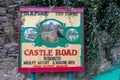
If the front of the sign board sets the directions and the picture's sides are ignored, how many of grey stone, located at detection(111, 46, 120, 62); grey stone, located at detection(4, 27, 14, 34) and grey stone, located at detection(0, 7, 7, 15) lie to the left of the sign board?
1

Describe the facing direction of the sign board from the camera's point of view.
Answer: facing the viewer

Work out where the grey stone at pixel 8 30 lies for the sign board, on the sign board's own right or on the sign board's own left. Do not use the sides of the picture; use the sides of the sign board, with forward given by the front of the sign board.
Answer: on the sign board's own right

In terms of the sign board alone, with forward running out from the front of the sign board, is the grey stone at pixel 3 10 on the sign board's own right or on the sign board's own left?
on the sign board's own right

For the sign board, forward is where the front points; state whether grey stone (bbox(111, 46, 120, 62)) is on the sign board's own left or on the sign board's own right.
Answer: on the sign board's own left
